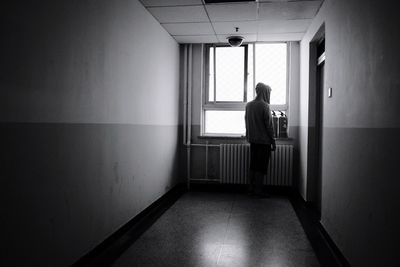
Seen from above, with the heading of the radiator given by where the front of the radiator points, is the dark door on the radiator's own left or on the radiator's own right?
on the radiator's own left

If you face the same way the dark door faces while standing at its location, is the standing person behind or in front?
in front

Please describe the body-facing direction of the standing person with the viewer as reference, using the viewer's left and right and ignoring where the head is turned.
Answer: facing away from the viewer and to the right of the viewer

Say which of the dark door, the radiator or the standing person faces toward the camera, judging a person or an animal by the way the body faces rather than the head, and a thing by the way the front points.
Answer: the radiator

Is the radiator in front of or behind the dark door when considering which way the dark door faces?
in front

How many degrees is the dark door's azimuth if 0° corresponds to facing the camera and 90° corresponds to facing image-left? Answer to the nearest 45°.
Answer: approximately 90°

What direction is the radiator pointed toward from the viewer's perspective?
toward the camera

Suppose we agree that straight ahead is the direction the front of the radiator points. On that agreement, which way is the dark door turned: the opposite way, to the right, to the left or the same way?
to the right

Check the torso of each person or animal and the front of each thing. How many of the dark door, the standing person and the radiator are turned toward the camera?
1
